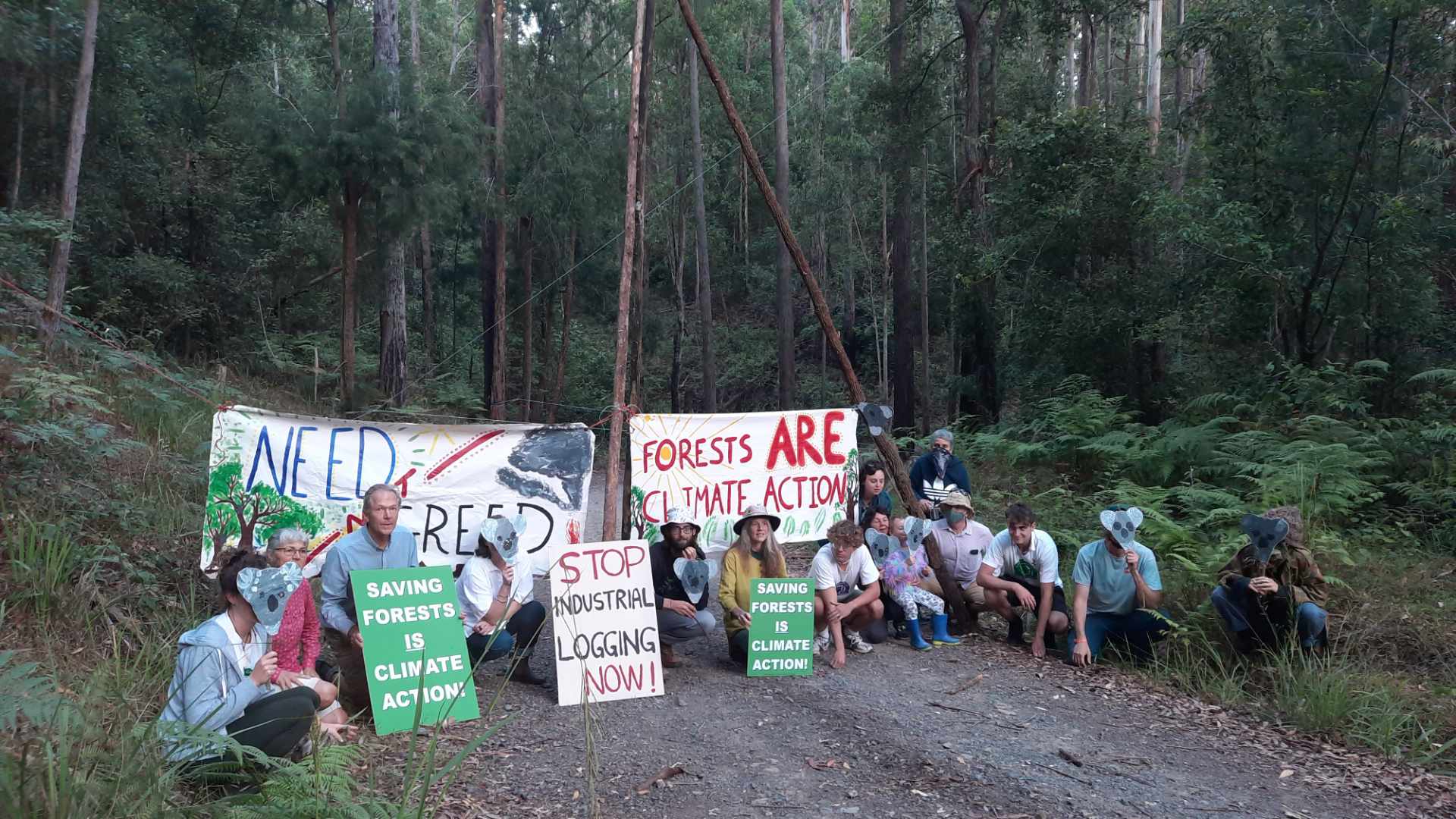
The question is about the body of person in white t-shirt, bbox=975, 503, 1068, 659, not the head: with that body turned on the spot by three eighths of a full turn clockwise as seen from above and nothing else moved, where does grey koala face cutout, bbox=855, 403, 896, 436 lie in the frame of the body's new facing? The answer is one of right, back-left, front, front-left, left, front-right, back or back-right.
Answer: front

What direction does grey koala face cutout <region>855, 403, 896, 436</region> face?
toward the camera

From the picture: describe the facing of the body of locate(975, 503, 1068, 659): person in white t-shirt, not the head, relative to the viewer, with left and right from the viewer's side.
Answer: facing the viewer

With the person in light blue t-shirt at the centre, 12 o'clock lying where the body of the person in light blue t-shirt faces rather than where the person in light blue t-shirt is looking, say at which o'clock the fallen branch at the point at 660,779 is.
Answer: The fallen branch is roughly at 1 o'clock from the person in light blue t-shirt.

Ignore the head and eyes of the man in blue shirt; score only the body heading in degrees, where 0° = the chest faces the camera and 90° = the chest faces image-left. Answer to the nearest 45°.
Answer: approximately 315°

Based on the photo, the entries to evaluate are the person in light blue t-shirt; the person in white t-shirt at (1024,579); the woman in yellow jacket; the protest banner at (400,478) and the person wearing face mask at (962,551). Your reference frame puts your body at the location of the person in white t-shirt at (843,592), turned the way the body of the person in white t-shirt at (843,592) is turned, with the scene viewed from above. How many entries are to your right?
2

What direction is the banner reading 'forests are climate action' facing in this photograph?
toward the camera

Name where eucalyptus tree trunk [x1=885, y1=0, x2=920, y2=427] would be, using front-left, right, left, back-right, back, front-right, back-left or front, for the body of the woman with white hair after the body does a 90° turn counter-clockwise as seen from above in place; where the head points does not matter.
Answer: front

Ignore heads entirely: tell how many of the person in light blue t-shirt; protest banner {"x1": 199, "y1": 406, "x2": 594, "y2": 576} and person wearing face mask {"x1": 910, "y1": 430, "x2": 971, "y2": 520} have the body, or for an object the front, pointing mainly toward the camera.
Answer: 3

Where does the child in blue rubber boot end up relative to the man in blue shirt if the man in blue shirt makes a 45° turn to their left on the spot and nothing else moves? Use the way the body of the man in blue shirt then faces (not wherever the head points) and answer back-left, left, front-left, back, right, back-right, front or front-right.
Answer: front

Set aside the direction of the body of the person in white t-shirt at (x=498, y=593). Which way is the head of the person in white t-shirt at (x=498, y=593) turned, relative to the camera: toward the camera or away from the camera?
toward the camera

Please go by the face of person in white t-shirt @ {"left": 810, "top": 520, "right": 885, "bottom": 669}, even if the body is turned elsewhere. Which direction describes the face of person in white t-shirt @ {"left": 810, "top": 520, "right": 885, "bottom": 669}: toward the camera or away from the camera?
toward the camera
